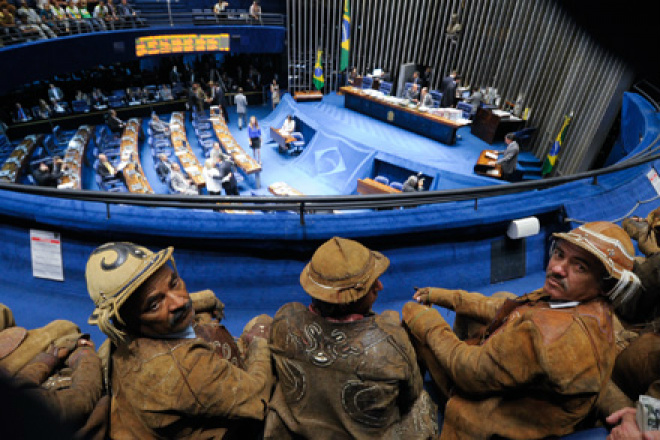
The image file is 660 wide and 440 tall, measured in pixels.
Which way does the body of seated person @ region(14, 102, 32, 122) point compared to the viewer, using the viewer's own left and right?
facing to the right of the viewer

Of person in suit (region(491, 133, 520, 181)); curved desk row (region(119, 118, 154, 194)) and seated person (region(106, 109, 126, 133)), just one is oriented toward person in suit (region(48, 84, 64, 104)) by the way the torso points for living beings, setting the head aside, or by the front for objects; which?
person in suit (region(491, 133, 520, 181))

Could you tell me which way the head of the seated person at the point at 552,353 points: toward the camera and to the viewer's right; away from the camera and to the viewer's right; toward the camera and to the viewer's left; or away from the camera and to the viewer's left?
toward the camera and to the viewer's left

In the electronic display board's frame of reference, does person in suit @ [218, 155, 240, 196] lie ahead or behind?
ahead

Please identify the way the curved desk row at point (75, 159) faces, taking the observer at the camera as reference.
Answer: facing to the right of the viewer

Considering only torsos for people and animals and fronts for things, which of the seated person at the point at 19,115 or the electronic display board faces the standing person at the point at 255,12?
the seated person

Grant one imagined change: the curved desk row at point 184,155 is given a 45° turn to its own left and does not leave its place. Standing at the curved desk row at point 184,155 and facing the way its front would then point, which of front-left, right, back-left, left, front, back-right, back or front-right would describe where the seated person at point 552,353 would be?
back-right

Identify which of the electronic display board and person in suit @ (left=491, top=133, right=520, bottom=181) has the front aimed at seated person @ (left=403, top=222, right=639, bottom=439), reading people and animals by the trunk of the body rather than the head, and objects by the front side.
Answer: the electronic display board

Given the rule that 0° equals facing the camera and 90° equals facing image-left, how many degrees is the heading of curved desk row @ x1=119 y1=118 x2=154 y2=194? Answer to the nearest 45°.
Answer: approximately 270°

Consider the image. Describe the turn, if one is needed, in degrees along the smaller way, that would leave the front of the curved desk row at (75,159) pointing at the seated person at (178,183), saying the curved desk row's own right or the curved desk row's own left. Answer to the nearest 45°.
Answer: approximately 45° to the curved desk row's own right

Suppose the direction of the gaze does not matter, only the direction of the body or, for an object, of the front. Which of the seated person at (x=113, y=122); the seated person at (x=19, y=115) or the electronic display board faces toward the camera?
the electronic display board

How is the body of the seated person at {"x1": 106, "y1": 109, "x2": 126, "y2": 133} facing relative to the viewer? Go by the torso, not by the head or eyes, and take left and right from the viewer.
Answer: facing to the right of the viewer

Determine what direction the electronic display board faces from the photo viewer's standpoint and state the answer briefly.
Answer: facing the viewer

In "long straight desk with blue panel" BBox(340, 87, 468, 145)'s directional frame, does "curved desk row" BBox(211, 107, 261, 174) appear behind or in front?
in front

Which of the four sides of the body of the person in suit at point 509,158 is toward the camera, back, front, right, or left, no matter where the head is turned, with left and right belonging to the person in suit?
left

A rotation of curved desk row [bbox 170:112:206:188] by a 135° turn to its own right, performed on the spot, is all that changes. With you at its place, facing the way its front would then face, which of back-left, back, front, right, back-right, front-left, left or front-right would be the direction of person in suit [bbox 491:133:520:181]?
left

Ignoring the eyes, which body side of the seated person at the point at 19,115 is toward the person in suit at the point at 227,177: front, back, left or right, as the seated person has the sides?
front

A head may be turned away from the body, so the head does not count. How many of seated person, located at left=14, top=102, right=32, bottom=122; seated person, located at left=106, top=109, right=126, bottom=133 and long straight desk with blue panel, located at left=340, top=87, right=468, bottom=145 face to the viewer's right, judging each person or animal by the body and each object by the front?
2

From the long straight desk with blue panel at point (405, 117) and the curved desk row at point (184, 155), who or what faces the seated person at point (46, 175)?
the long straight desk with blue panel at point (405, 117)
